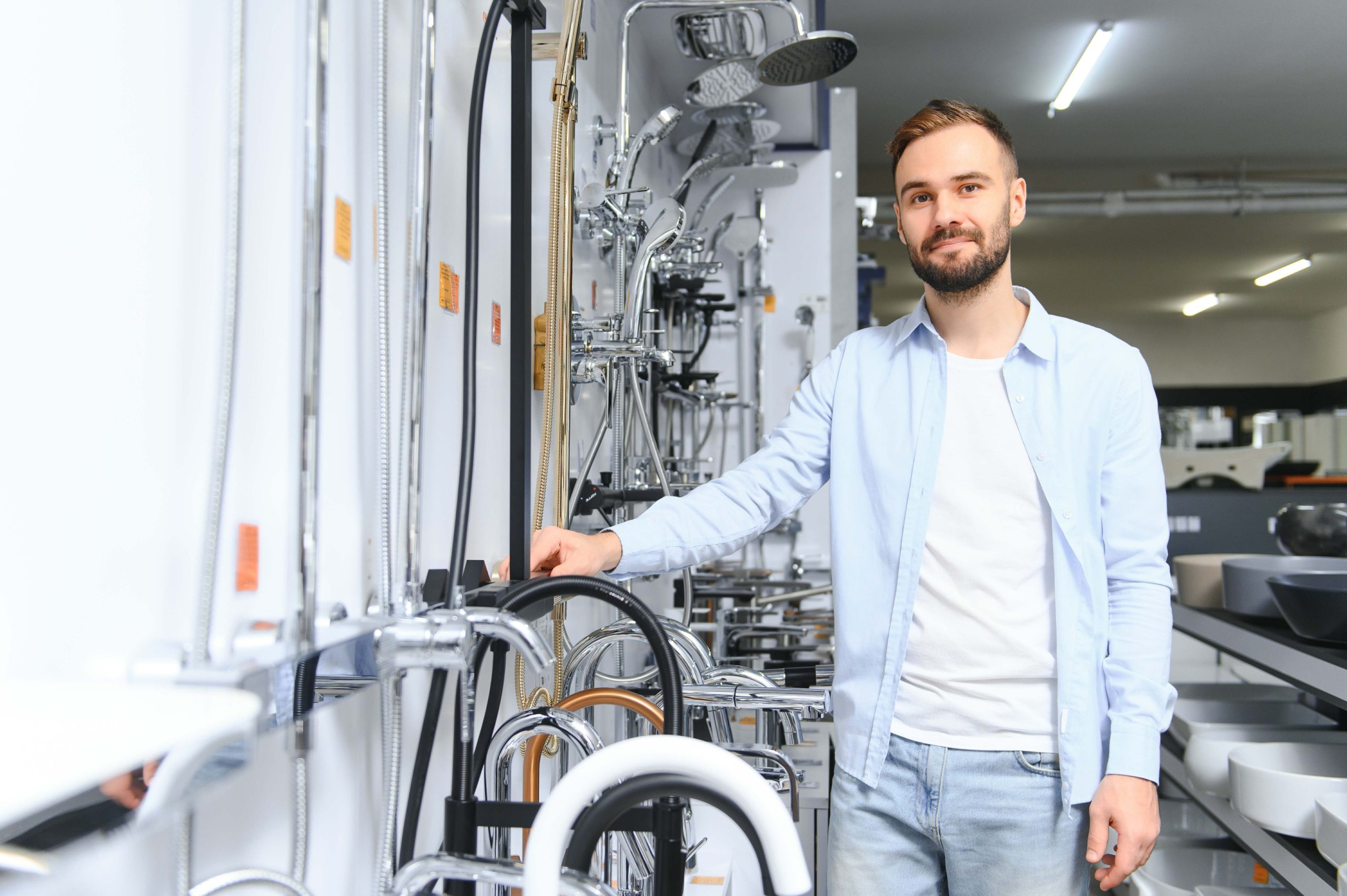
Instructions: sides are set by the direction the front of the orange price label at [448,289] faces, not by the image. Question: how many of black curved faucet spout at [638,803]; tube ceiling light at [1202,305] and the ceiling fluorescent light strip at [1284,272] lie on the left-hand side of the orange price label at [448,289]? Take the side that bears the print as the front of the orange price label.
2

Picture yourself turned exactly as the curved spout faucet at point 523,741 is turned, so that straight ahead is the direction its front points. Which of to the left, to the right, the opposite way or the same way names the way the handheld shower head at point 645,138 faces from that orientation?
the same way

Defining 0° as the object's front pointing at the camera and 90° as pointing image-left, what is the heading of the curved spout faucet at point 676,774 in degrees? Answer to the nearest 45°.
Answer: approximately 270°

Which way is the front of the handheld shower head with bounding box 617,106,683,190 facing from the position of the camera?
facing to the right of the viewer

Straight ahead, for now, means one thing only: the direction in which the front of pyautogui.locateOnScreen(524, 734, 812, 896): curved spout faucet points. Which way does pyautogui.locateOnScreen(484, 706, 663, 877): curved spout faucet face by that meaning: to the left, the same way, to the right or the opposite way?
the same way

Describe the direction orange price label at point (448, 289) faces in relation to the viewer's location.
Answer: facing the viewer and to the right of the viewer

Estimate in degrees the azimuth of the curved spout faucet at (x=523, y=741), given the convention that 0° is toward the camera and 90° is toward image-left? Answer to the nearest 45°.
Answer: approximately 270°
